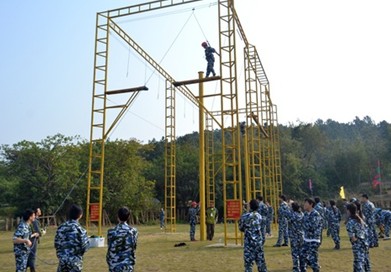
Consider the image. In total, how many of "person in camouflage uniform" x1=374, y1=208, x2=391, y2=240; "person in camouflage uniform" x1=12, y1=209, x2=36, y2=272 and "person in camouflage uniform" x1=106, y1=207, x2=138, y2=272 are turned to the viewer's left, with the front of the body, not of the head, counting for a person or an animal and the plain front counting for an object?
1

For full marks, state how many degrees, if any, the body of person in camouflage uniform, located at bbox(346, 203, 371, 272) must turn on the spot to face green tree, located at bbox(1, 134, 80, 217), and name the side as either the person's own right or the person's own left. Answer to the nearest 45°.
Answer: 0° — they already face it

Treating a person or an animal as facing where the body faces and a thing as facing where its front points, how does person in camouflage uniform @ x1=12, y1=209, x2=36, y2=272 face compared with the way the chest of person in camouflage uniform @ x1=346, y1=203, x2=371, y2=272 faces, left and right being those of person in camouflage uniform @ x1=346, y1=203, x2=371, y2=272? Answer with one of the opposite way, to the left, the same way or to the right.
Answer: to the right

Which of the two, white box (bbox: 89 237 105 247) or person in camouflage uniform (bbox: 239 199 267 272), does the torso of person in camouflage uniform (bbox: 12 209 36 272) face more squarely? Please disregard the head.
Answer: the person in camouflage uniform

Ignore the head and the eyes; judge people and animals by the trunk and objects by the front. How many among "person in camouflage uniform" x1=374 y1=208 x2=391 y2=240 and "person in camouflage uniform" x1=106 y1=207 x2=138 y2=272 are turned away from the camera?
1

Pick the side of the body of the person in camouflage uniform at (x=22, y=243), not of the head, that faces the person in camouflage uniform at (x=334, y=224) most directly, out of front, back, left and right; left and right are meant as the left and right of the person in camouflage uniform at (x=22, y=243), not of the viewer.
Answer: front

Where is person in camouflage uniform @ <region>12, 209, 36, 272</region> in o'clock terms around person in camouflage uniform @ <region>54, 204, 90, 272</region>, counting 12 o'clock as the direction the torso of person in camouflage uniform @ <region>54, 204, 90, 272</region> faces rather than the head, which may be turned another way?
person in camouflage uniform @ <region>12, 209, 36, 272</region> is roughly at 10 o'clock from person in camouflage uniform @ <region>54, 204, 90, 272</region>.

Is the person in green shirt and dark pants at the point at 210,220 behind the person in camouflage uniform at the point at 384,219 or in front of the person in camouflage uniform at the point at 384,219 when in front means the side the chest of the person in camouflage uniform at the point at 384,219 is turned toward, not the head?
in front

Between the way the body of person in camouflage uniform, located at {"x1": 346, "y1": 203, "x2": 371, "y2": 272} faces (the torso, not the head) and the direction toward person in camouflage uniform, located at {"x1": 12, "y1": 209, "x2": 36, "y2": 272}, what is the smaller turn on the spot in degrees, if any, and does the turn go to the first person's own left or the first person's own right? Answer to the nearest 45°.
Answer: approximately 45° to the first person's own left

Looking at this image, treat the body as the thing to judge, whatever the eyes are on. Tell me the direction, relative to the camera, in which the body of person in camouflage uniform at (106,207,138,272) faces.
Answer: away from the camera

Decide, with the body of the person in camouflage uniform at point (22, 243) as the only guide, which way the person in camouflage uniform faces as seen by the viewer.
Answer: to the viewer's right

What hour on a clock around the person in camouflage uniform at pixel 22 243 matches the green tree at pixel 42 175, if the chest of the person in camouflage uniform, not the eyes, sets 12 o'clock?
The green tree is roughly at 9 o'clock from the person in camouflage uniform.

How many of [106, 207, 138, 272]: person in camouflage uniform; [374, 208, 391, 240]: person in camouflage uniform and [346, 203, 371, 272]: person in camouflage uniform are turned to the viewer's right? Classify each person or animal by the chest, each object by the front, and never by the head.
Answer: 0

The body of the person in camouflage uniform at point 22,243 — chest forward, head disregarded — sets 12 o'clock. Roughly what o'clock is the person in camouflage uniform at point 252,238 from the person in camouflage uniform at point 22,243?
the person in camouflage uniform at point 252,238 is roughly at 1 o'clock from the person in camouflage uniform at point 22,243.

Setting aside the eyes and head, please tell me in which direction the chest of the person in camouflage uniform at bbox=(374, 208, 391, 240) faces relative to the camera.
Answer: to the viewer's left
